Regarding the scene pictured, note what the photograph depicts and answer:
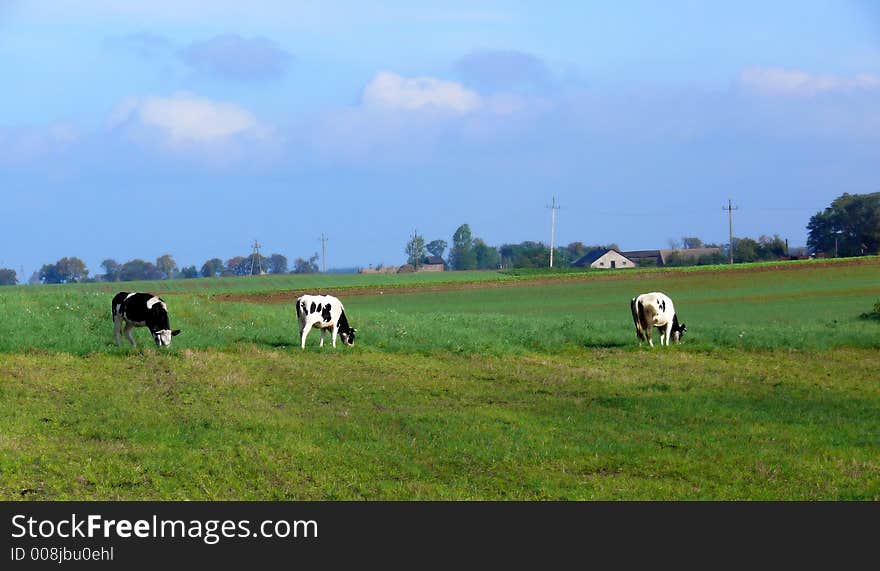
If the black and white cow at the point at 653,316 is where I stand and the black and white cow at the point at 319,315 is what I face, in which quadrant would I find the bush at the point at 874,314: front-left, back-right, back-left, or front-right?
back-right

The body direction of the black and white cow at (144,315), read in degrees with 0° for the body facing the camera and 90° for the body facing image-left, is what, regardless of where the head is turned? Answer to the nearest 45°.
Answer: approximately 315°

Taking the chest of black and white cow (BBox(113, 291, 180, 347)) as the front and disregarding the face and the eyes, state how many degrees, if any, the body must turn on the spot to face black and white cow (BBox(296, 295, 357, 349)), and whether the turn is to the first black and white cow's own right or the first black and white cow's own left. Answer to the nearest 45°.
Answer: approximately 45° to the first black and white cow's own left
